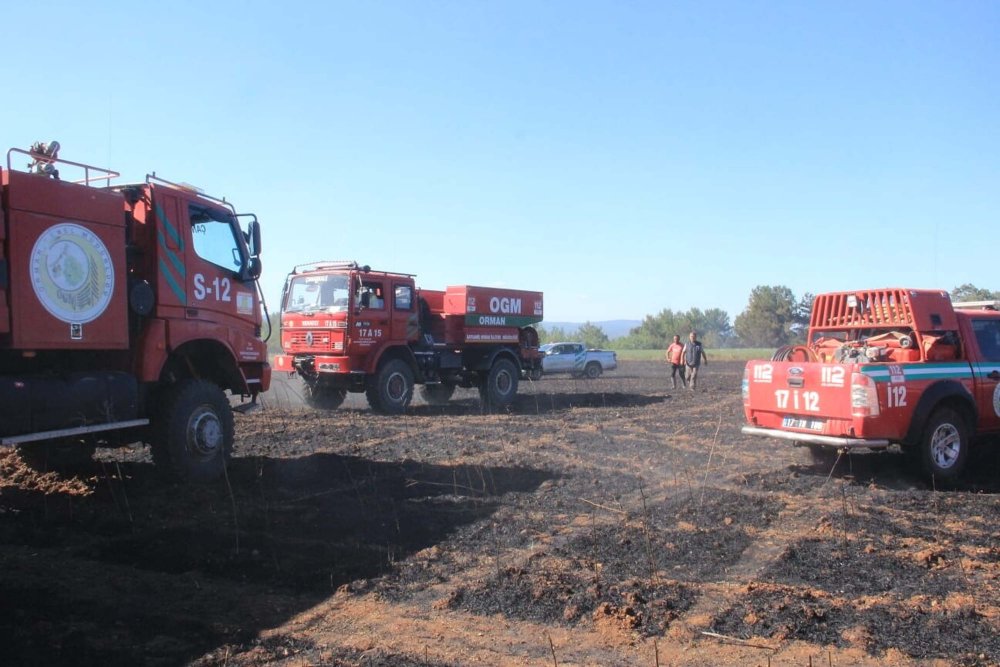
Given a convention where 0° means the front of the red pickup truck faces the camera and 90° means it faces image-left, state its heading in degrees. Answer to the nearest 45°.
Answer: approximately 225°

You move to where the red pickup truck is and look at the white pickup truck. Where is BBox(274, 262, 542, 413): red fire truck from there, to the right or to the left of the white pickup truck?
left

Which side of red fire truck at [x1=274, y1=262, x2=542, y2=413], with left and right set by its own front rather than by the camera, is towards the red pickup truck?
left

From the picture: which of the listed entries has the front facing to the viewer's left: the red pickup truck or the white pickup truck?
the white pickup truck

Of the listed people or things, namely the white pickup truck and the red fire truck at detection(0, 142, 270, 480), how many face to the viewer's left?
1

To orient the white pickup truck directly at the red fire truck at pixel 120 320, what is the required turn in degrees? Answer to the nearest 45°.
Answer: approximately 90° to its left

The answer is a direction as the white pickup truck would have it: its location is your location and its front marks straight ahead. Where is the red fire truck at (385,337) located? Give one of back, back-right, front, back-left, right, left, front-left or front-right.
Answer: left

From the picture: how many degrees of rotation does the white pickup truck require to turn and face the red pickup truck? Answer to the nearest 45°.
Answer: approximately 90° to its left

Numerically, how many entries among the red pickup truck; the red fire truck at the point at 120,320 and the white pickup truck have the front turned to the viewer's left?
1

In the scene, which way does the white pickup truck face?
to the viewer's left

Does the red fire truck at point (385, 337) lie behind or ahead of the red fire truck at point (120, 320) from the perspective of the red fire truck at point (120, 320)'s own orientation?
ahead

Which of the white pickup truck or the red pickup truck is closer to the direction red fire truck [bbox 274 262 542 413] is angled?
the red pickup truck

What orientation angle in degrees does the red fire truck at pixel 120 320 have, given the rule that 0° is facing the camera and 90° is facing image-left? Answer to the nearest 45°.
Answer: approximately 225°

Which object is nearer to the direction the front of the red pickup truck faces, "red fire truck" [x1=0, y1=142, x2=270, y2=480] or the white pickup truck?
the white pickup truck
